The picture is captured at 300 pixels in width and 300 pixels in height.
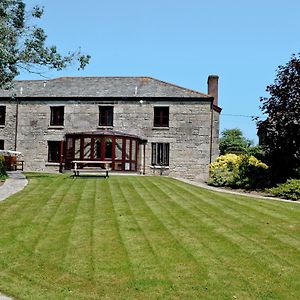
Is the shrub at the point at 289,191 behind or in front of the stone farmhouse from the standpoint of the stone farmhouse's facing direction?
in front

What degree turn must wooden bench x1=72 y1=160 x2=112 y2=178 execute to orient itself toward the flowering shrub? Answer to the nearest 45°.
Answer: approximately 45° to its left

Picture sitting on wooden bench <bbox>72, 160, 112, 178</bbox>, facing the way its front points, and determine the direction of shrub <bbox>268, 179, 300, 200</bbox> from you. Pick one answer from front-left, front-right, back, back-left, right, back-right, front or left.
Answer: front-left

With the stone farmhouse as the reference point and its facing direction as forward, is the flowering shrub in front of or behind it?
in front

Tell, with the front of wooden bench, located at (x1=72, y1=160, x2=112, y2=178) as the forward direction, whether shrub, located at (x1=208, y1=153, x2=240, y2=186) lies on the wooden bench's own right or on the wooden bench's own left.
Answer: on the wooden bench's own left

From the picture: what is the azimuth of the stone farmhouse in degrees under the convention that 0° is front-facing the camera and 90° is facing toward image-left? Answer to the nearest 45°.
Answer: approximately 0°

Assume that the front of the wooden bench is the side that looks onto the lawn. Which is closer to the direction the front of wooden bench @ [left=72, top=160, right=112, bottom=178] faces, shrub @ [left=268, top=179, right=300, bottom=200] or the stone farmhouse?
the shrub

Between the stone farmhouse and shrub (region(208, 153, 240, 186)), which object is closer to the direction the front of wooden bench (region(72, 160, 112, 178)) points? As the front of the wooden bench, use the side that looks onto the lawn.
the shrub

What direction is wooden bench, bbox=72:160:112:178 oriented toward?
toward the camera

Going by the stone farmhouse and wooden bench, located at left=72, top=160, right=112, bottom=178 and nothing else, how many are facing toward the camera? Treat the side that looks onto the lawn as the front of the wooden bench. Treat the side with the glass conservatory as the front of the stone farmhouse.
2

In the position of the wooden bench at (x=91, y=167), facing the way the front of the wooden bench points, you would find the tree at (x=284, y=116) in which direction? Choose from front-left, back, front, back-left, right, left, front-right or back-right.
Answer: front-left
